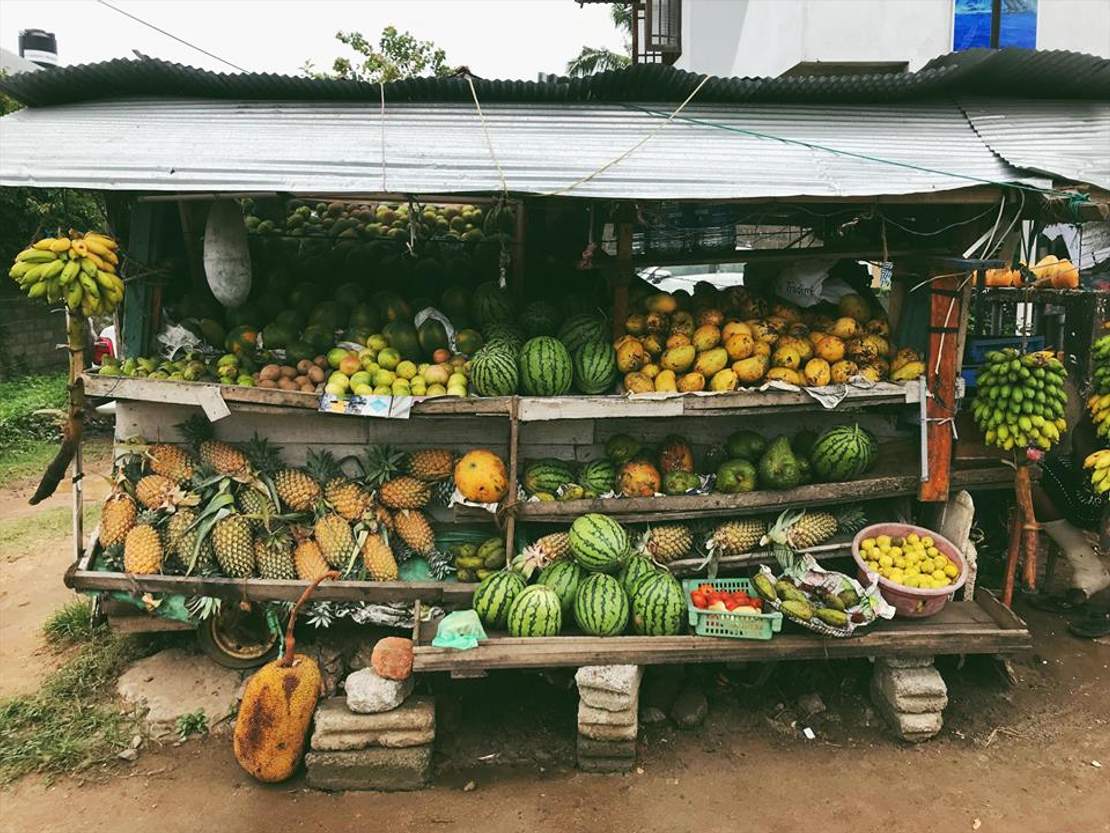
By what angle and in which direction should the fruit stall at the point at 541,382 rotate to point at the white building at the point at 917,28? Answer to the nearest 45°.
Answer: approximately 135° to its left

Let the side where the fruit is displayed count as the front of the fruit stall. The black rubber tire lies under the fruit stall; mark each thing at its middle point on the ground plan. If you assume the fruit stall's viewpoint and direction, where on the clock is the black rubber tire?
The black rubber tire is roughly at 3 o'clock from the fruit stall.

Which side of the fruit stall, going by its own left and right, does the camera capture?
front

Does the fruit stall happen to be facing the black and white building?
no
